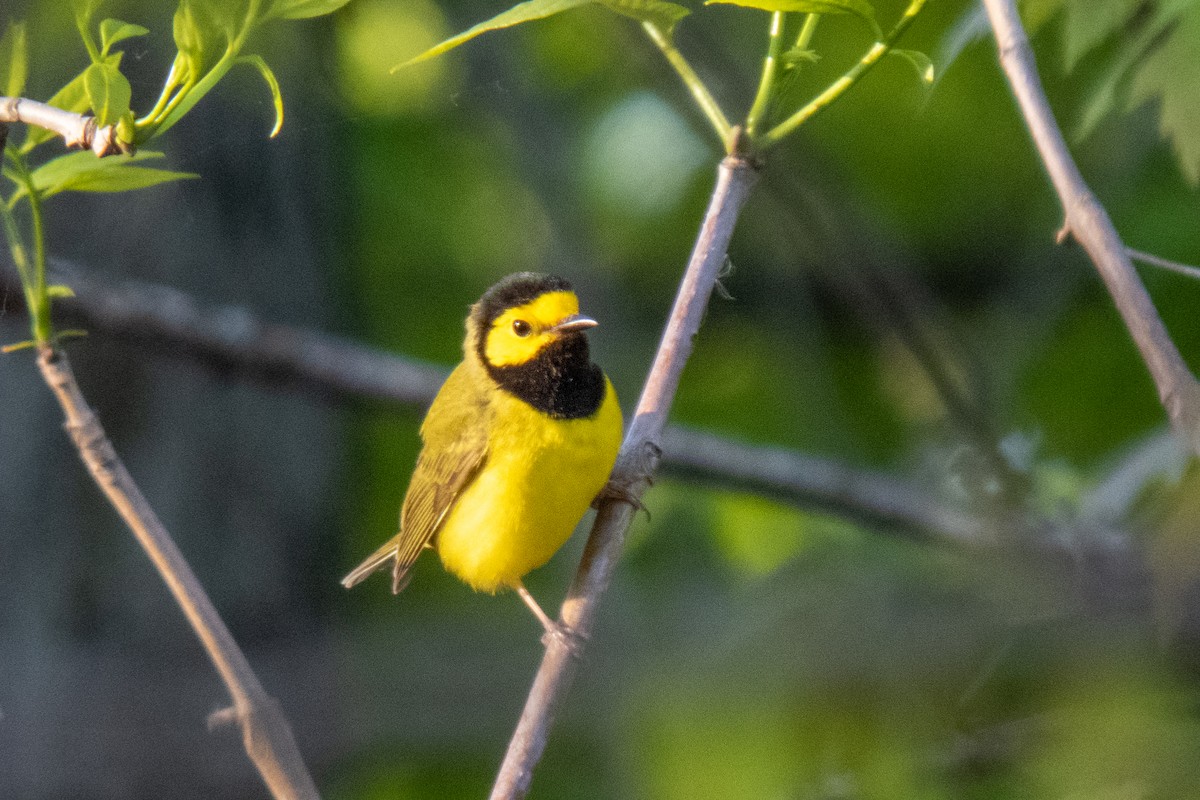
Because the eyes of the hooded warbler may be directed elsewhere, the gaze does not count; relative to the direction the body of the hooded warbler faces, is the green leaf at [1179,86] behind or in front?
in front

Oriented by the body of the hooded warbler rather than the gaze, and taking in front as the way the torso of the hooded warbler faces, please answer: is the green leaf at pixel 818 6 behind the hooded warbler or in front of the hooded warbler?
in front

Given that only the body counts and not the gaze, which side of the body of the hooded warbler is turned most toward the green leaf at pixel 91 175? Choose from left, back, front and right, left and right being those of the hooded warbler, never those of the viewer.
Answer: right

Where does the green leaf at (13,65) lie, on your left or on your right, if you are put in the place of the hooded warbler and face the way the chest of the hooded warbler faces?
on your right

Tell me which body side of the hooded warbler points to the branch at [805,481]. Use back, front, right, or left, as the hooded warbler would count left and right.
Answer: left
